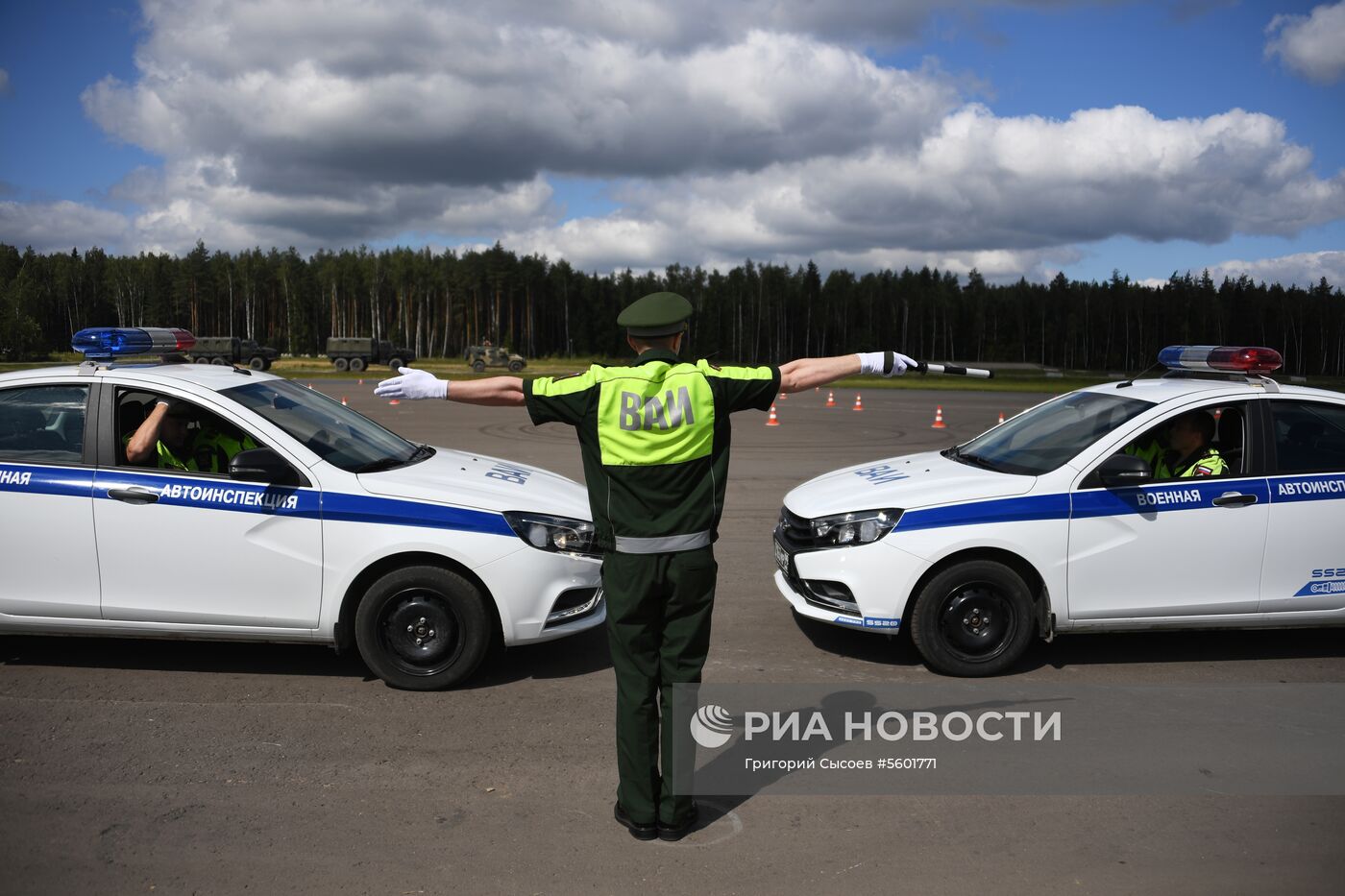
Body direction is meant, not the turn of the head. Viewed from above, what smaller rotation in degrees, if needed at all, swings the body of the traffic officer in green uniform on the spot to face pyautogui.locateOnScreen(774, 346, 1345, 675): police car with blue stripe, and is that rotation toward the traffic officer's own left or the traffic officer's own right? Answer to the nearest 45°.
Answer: approximately 45° to the traffic officer's own right

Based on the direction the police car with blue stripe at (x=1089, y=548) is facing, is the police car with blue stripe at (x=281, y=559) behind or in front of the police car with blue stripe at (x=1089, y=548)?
in front

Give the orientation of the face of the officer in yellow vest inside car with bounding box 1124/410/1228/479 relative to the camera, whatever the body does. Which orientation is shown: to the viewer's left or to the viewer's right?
to the viewer's left

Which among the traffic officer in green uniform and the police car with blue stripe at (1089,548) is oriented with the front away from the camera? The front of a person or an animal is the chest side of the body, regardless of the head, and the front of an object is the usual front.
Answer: the traffic officer in green uniform

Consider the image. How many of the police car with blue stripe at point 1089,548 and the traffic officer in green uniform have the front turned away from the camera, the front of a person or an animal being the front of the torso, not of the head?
1

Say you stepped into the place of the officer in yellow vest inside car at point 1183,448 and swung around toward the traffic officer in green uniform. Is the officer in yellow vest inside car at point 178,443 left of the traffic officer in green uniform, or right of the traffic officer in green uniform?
right

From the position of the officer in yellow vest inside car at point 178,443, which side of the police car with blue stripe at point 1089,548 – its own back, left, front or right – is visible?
front

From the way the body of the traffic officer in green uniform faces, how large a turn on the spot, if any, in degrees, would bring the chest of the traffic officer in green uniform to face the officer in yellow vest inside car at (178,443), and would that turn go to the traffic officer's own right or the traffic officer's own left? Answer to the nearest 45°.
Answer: approximately 45° to the traffic officer's own left

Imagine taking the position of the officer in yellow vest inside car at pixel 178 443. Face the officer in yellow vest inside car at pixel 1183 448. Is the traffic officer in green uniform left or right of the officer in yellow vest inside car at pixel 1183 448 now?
right

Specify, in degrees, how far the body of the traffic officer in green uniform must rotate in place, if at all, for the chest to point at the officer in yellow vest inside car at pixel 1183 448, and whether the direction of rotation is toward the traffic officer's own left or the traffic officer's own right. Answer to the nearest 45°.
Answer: approximately 45° to the traffic officer's own right

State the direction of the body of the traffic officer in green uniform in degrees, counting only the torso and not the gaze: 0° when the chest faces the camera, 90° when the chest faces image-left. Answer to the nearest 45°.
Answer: approximately 180°

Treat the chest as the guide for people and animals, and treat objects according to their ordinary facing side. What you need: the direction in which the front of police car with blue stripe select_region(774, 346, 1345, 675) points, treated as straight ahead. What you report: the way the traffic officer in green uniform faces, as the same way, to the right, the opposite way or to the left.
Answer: to the right

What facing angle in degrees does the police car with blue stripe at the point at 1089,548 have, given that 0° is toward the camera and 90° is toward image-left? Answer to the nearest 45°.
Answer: approximately 90°
